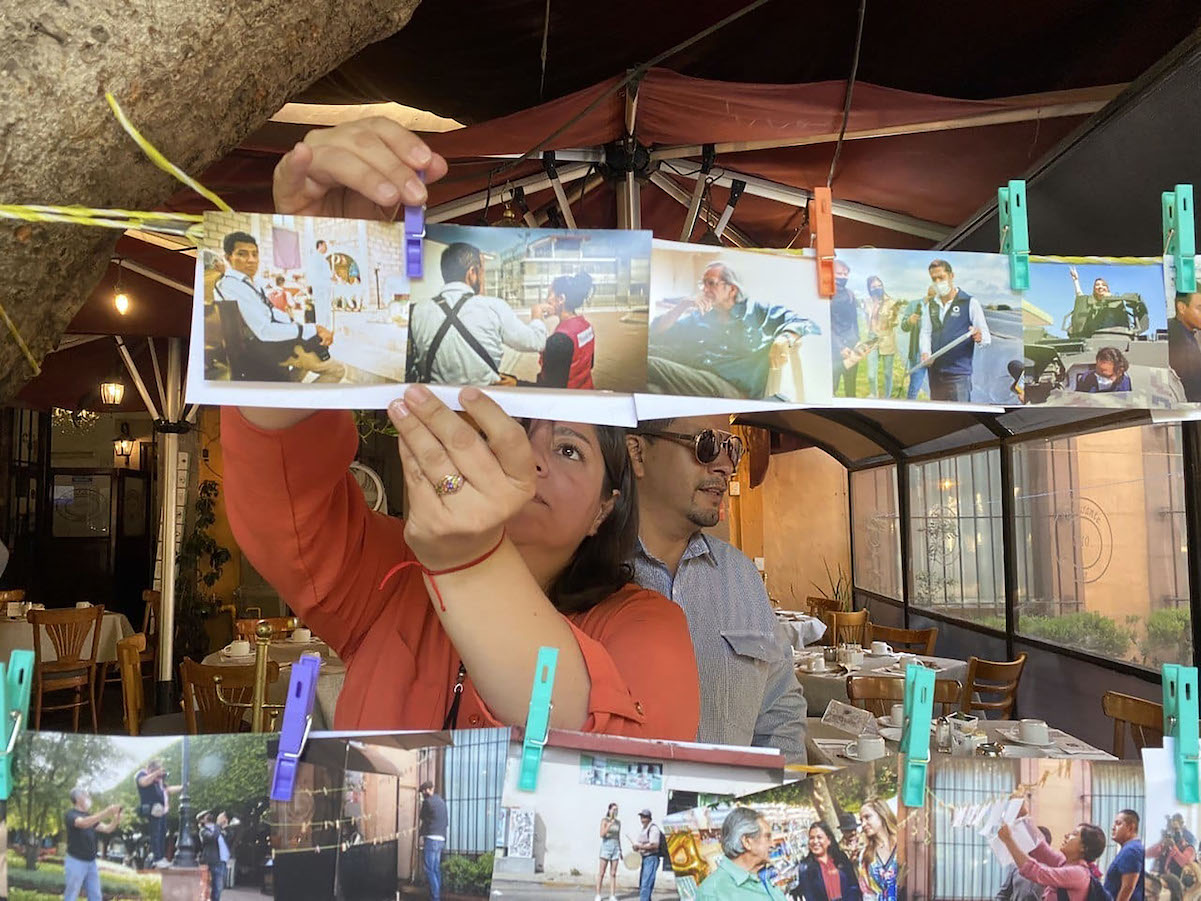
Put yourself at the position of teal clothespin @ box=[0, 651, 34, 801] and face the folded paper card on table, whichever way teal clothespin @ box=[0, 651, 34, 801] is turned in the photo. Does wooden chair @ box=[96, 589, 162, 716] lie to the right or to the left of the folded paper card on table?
left

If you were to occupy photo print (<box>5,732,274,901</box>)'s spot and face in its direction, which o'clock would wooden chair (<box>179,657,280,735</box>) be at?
The wooden chair is roughly at 6 o'clock from the photo print.

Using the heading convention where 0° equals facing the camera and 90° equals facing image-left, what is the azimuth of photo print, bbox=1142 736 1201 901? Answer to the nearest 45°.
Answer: approximately 0°

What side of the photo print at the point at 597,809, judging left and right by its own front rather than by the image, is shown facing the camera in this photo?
front

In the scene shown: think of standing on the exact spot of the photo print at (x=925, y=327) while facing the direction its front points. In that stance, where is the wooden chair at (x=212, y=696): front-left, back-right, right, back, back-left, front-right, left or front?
back-right

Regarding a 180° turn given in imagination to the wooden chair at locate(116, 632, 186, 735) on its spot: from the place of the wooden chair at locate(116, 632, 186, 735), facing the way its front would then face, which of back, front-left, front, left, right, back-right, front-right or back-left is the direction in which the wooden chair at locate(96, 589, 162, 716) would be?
right

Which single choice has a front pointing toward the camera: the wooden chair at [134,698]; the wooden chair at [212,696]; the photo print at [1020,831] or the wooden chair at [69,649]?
the photo print

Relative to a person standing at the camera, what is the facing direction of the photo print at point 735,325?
facing the viewer

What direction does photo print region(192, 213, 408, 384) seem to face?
toward the camera

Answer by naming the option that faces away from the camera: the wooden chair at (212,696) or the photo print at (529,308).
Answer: the wooden chair
